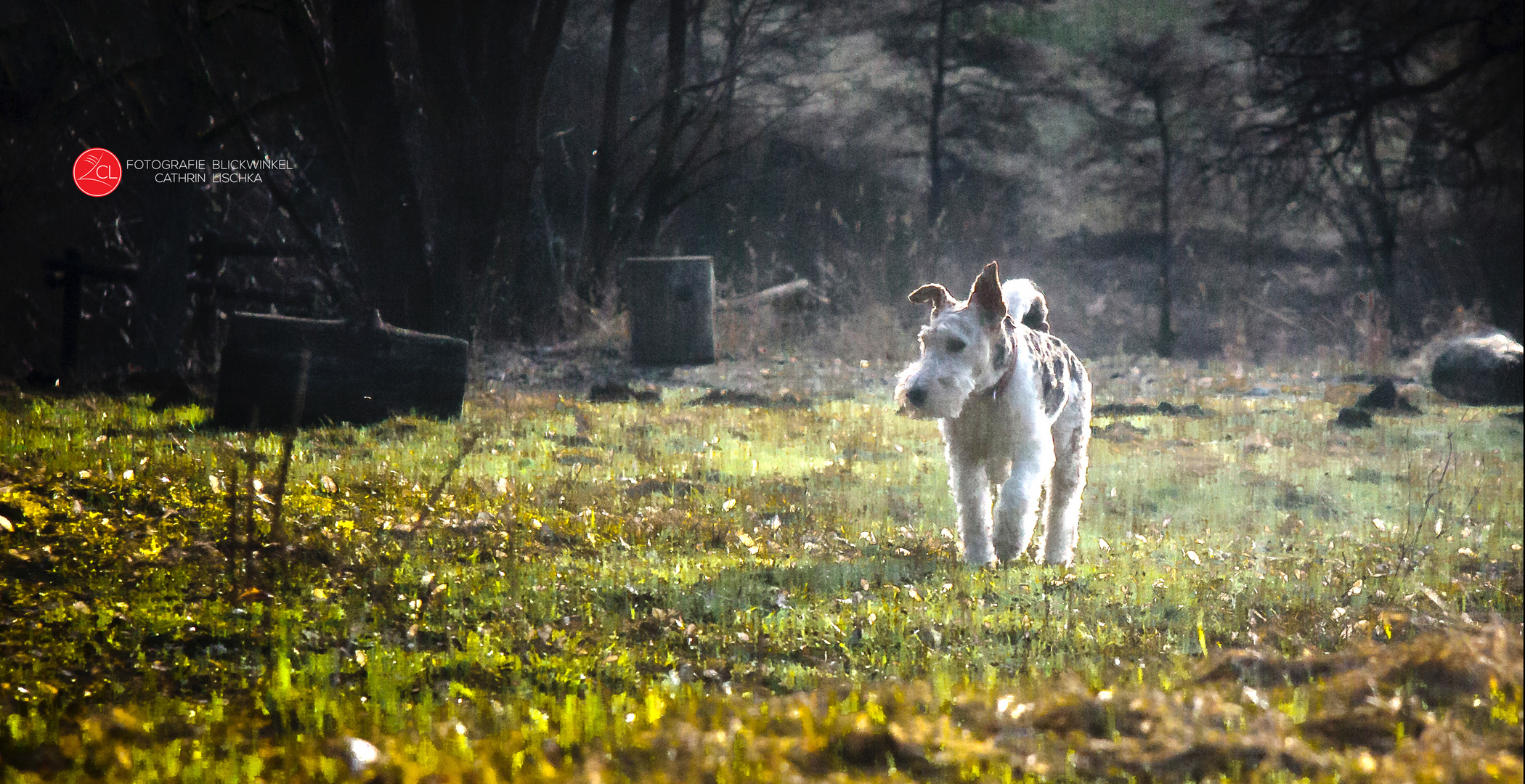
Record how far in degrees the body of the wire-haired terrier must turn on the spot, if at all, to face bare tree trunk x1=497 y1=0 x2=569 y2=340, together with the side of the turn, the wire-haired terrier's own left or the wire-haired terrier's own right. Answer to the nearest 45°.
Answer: approximately 90° to the wire-haired terrier's own right

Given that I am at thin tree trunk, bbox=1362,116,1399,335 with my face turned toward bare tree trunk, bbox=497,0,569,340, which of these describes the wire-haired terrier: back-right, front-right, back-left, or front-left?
front-left

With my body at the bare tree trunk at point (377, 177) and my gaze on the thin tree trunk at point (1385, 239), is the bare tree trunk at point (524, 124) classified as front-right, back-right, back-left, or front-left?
front-left

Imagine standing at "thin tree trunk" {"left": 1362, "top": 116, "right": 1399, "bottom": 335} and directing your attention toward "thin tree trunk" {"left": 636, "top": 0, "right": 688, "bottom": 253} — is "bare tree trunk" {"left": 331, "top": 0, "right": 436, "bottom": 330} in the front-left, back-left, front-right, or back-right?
front-left

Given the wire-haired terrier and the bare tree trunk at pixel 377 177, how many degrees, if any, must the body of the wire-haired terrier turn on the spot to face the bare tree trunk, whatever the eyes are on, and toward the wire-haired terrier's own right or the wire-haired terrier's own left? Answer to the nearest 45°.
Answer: approximately 90° to the wire-haired terrier's own right

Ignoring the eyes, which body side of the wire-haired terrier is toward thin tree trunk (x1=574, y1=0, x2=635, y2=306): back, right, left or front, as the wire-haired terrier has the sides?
back

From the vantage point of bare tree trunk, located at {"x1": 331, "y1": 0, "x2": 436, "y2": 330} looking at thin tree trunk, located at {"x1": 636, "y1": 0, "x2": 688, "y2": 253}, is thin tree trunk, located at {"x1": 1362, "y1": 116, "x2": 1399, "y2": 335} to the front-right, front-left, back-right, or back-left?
front-right

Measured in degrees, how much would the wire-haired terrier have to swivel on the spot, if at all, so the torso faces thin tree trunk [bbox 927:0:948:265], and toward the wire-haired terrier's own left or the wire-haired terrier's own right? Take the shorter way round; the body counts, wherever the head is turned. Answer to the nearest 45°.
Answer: approximately 135° to the wire-haired terrier's own right

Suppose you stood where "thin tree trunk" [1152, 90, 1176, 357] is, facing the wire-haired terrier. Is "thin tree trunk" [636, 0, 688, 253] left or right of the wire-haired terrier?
right

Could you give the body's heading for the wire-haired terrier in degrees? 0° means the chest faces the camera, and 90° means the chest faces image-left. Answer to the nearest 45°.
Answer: approximately 45°

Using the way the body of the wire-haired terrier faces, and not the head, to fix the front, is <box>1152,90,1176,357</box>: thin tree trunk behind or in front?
behind

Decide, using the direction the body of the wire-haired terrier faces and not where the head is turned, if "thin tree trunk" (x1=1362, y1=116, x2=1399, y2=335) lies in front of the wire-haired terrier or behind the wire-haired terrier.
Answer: behind
